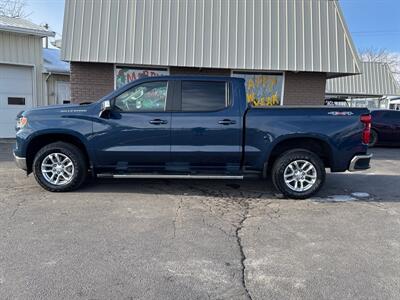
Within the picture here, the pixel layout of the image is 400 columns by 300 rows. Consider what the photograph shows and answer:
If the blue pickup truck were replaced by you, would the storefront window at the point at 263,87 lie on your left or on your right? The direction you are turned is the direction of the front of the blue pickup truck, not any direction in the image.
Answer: on your right

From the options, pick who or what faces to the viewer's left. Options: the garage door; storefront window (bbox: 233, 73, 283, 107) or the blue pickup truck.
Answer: the blue pickup truck

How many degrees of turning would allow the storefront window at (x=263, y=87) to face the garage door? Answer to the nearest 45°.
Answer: approximately 90° to its right

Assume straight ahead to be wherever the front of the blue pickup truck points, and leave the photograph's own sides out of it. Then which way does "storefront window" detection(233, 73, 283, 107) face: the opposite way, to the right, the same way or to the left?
to the left

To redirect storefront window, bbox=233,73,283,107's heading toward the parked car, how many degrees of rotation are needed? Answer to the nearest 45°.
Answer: approximately 135° to its left

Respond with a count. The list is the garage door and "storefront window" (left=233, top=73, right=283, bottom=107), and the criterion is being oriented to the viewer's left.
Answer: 0

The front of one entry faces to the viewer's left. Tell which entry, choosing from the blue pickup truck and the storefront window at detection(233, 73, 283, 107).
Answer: the blue pickup truck

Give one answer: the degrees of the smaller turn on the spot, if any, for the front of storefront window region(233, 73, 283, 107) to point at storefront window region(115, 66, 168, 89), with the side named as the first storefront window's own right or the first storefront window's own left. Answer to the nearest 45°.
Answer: approximately 90° to the first storefront window's own right

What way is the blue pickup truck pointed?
to the viewer's left

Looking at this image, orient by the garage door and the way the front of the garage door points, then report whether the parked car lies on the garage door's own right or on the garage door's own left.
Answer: on the garage door's own left

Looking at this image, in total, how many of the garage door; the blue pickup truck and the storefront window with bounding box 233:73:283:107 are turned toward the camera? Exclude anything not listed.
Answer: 2

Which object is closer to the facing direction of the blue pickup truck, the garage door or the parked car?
the garage door

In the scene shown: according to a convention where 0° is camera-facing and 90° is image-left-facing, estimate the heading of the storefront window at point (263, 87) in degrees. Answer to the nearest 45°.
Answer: approximately 0°
